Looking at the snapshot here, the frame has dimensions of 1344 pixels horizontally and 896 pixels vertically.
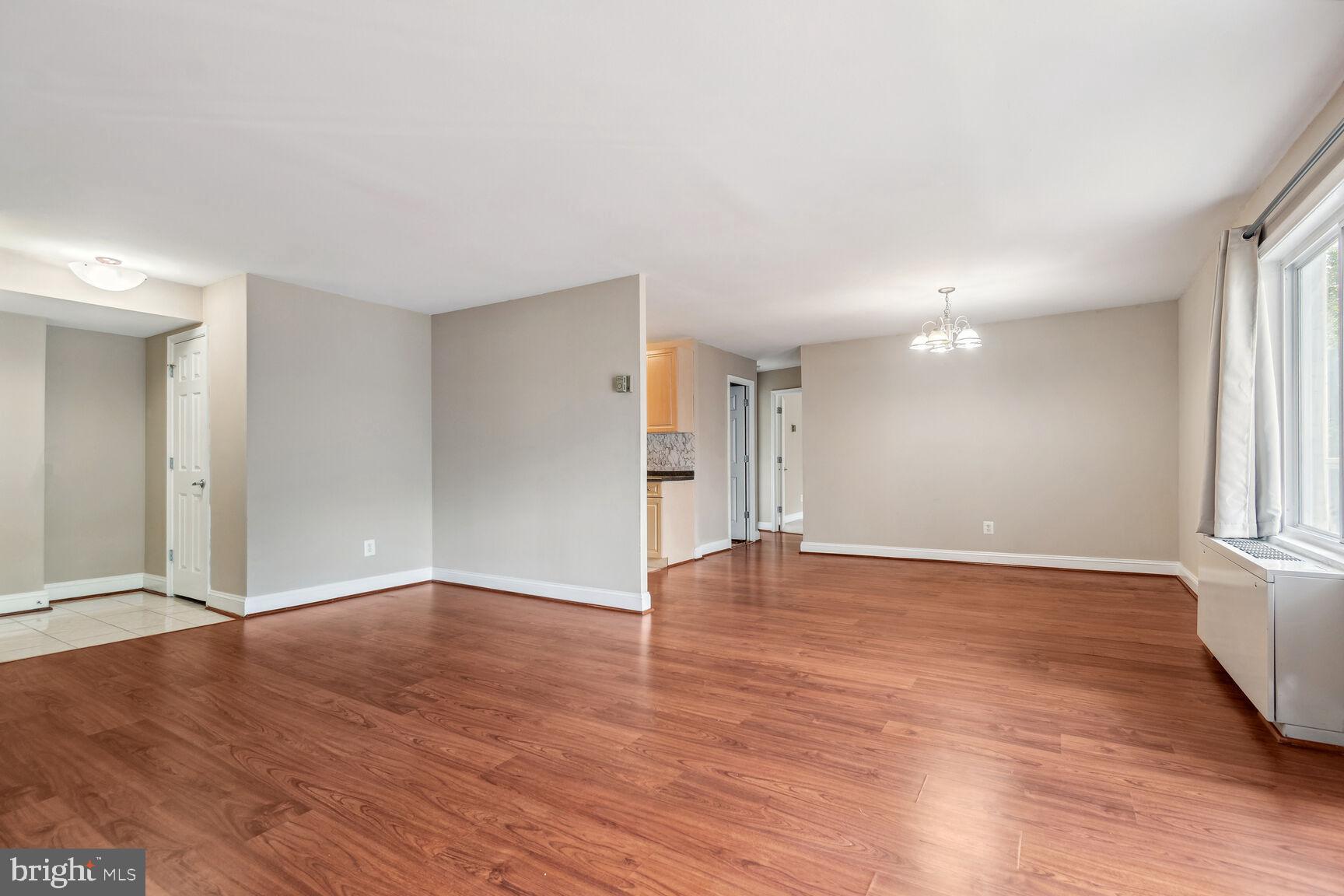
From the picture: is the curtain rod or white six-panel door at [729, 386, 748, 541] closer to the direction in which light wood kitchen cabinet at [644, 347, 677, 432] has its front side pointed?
the curtain rod

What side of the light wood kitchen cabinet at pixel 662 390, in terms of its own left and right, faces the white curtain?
left

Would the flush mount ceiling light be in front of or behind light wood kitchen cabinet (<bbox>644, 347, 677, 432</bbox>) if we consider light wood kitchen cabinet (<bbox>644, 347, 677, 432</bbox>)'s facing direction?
in front

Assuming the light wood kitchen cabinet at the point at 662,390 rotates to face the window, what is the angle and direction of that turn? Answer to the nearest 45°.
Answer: approximately 90° to its left

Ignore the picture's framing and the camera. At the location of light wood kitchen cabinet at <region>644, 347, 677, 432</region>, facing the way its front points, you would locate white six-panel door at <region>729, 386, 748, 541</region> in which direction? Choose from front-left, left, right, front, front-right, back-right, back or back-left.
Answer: back

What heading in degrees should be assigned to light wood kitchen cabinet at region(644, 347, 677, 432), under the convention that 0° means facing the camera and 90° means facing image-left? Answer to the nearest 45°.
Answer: approximately 45°

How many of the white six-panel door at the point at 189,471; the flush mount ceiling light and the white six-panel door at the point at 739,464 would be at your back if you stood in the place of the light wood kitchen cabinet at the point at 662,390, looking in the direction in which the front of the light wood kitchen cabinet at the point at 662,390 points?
1

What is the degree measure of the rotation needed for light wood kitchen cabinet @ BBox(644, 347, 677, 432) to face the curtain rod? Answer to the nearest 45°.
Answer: approximately 90° to its left

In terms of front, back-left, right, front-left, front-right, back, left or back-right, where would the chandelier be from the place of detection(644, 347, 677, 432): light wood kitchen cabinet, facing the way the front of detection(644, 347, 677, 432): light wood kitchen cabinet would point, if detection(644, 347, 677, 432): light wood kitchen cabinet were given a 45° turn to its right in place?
back-left
